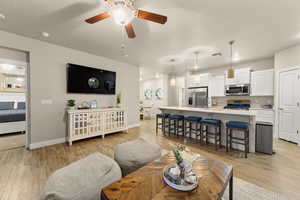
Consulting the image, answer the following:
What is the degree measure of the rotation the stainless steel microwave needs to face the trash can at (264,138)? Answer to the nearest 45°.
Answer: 0° — it already faces it

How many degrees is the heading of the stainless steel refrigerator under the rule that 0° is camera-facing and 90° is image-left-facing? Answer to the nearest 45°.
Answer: approximately 0°

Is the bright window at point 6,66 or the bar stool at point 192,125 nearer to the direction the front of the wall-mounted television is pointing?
the bar stool

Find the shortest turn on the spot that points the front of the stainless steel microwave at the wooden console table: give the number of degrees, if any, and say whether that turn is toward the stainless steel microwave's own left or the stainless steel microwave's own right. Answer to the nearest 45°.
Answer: approximately 45° to the stainless steel microwave's own right

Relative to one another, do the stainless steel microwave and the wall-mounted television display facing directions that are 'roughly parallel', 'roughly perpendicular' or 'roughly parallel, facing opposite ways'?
roughly perpendicular

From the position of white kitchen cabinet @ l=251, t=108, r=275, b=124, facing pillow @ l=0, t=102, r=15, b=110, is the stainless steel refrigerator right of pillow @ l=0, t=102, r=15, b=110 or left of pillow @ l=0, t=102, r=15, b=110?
right

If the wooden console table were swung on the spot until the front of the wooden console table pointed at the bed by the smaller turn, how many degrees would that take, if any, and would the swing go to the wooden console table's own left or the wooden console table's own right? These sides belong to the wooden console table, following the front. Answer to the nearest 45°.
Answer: approximately 180°

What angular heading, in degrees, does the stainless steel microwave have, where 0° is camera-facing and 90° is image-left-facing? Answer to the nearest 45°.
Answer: approximately 0°

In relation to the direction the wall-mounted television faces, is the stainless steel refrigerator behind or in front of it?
in front

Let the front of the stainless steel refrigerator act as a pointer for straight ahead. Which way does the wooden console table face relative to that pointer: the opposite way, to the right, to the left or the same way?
to the left

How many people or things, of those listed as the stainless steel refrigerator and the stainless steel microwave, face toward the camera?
2

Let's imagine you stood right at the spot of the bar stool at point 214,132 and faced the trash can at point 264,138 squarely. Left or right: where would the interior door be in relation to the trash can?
left

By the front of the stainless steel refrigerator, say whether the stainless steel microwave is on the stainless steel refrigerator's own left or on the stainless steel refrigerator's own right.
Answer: on the stainless steel refrigerator's own left
